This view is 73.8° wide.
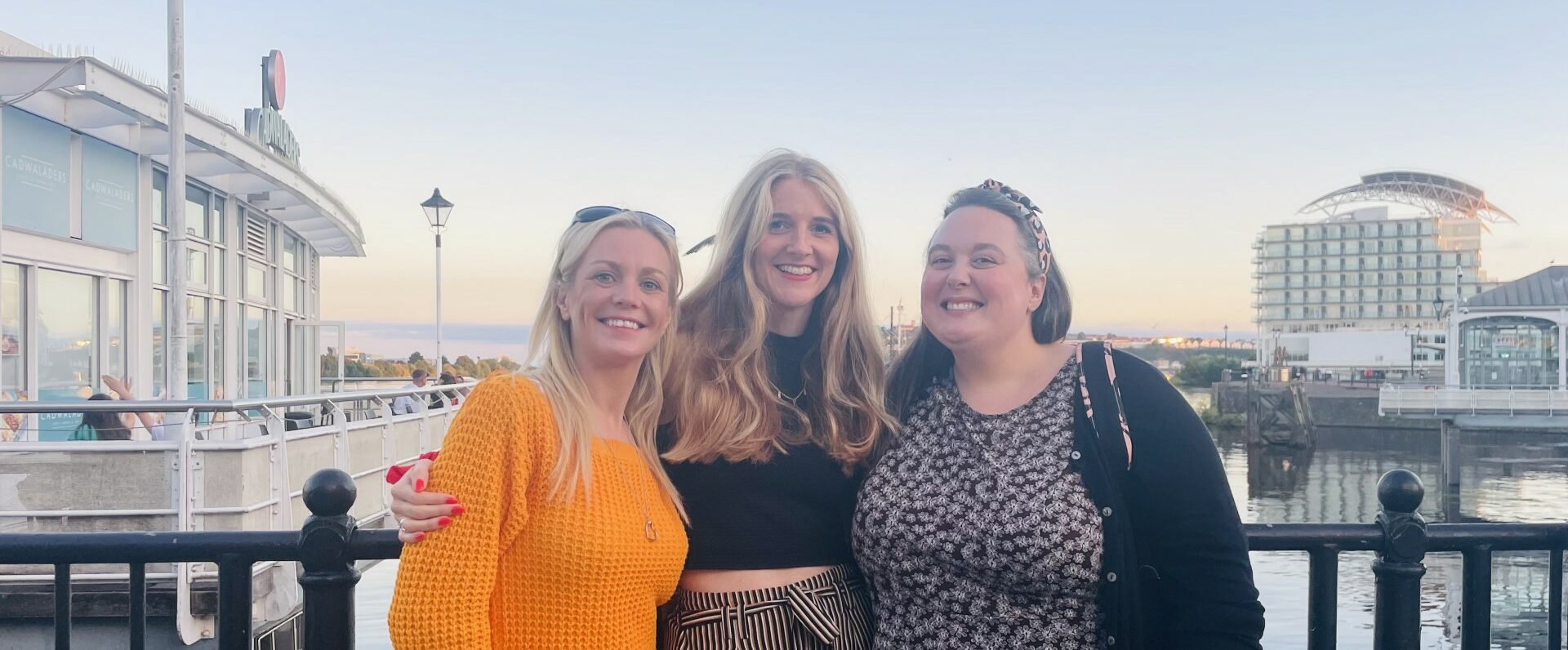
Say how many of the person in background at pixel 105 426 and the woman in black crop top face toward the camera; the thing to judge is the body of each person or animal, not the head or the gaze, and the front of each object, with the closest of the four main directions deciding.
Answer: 1

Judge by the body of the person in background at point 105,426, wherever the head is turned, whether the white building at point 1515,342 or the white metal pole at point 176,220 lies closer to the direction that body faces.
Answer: the white building

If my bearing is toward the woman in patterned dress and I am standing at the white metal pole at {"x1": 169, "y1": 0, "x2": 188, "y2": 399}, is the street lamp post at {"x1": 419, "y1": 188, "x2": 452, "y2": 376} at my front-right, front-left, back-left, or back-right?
back-left

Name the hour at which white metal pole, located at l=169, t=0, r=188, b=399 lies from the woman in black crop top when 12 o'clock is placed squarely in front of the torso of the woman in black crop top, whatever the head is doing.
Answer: The white metal pole is roughly at 5 o'clock from the woman in black crop top.

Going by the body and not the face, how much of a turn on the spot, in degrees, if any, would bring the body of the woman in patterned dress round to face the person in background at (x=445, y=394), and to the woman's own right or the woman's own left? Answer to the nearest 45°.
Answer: approximately 90° to the woman's own right

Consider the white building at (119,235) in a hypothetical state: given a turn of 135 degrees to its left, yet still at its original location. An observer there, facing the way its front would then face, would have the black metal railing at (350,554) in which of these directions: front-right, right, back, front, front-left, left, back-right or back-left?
back

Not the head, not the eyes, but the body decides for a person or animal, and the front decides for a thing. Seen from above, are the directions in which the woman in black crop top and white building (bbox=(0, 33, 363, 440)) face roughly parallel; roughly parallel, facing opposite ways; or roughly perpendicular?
roughly perpendicular

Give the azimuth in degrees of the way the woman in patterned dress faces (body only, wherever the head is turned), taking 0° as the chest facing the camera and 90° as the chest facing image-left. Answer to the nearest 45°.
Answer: approximately 45°

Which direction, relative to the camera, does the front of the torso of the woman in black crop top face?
toward the camera

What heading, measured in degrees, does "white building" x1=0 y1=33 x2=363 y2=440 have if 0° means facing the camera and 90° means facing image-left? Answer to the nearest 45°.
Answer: approximately 315°

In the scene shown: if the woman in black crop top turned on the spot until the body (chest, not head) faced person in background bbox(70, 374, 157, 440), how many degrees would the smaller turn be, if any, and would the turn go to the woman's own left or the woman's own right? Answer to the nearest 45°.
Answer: approximately 135° to the woman's own right
